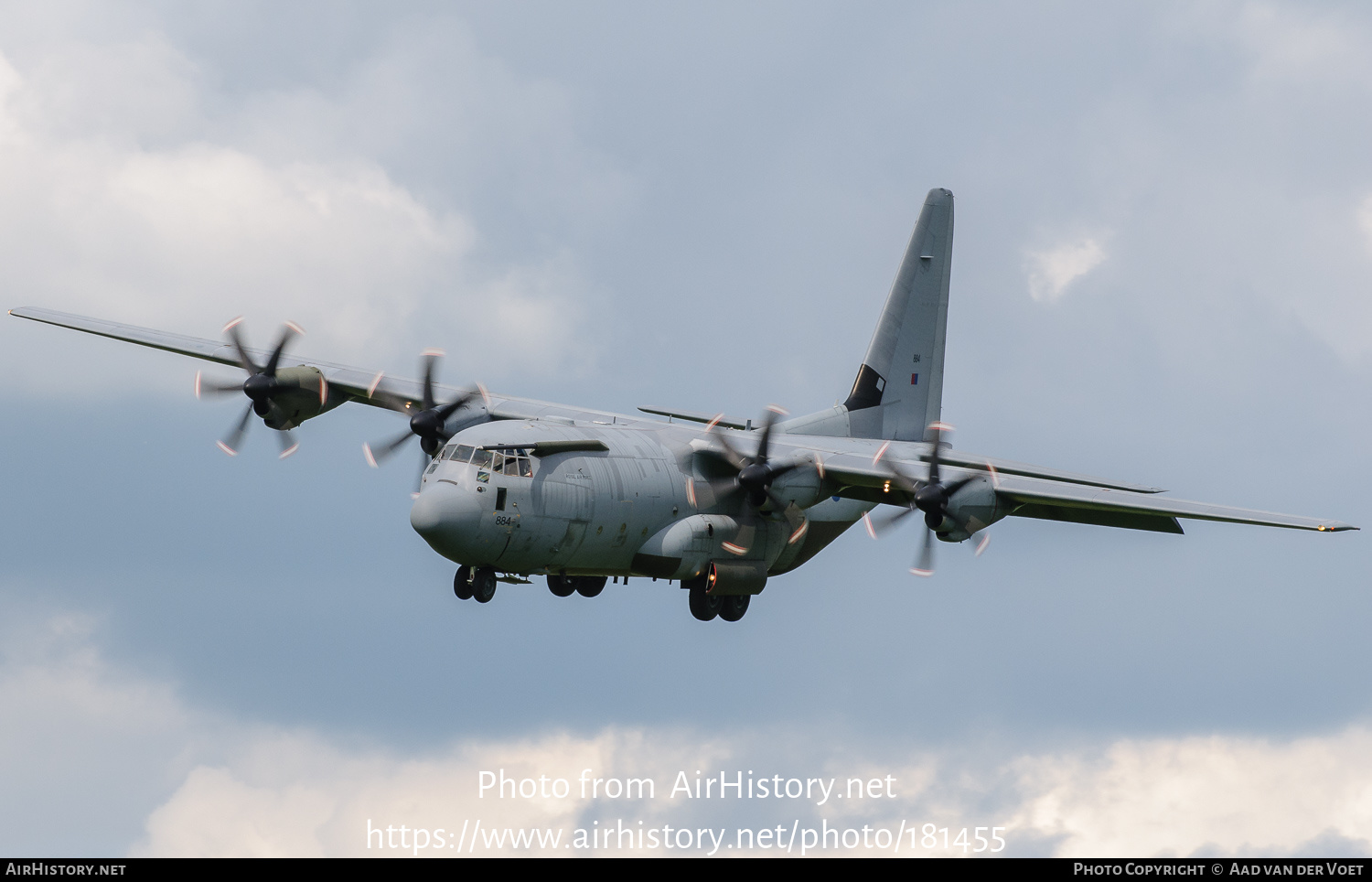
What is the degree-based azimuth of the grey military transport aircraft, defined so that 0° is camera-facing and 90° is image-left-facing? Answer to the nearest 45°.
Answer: approximately 45°
